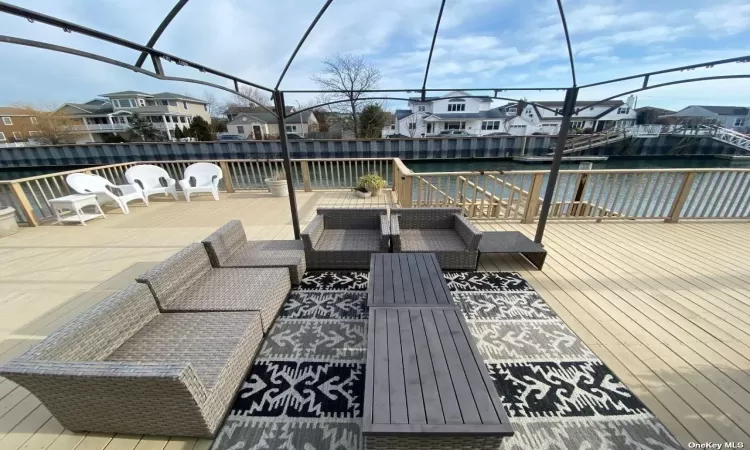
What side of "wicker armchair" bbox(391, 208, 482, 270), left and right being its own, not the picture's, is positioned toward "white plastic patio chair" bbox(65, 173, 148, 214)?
right

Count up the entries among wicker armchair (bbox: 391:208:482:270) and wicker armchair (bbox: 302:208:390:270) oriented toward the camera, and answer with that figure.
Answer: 2

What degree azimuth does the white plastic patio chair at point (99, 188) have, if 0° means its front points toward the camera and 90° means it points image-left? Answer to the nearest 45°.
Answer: approximately 315°

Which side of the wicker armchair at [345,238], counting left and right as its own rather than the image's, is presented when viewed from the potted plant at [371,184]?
back

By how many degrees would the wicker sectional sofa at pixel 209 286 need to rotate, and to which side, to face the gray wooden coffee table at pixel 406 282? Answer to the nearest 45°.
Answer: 0° — it already faces it

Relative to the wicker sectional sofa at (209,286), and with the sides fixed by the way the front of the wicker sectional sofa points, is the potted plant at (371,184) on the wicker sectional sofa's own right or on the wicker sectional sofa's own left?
on the wicker sectional sofa's own left

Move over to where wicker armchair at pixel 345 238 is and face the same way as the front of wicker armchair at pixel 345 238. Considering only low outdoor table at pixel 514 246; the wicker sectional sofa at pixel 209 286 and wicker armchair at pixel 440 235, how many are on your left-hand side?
2

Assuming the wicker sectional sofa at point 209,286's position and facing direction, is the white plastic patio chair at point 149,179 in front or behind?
behind
